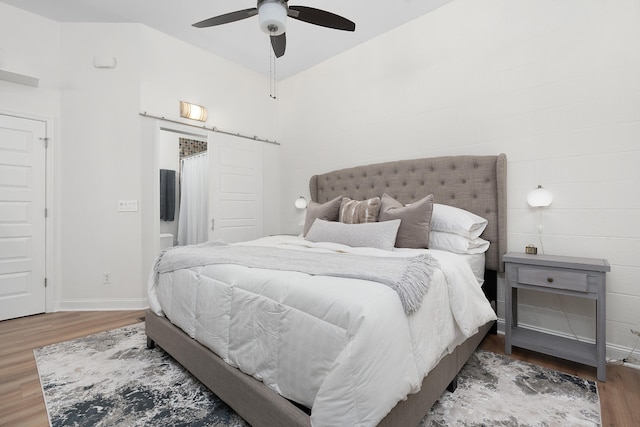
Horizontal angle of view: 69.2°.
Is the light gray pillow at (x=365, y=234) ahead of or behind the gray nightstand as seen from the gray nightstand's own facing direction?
ahead

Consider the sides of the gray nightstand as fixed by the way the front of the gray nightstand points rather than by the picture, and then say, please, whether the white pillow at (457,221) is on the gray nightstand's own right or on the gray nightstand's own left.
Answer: on the gray nightstand's own right

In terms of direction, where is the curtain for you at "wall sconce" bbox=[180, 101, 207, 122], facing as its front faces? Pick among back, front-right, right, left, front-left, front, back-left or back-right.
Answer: back-left

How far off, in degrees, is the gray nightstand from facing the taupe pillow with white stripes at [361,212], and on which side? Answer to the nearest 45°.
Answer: approximately 45° to its right

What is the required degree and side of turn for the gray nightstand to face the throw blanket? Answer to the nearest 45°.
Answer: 0° — it already faces it

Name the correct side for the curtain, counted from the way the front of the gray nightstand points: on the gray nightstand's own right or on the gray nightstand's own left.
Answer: on the gray nightstand's own right

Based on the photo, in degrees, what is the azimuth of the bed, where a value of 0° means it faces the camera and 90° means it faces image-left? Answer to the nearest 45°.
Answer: approximately 45°

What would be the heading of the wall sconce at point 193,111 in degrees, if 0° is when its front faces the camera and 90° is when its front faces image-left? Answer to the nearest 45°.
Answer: approximately 315°

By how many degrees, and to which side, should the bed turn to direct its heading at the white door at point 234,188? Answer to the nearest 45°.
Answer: approximately 90° to its right

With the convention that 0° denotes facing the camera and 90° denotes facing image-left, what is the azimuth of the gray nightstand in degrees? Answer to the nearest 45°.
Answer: approximately 45°

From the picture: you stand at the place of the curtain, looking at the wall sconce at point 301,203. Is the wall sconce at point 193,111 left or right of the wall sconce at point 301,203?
right

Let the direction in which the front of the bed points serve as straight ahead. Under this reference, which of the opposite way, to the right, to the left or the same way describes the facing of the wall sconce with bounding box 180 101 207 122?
to the left
